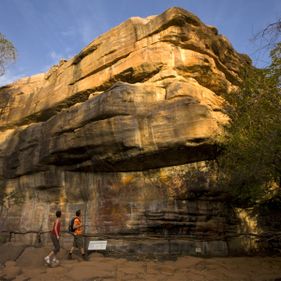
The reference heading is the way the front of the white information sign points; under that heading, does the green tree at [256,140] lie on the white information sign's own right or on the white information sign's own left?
on the white information sign's own left

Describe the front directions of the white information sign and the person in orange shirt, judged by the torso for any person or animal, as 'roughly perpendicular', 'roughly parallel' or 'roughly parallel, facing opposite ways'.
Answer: roughly perpendicular

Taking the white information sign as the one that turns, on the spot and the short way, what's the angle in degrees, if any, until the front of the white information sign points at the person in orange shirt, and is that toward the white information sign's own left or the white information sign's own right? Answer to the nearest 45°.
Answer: approximately 90° to the white information sign's own right

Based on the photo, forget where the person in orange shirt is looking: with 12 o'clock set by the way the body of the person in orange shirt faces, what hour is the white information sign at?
The white information sign is roughly at 12 o'clock from the person in orange shirt.

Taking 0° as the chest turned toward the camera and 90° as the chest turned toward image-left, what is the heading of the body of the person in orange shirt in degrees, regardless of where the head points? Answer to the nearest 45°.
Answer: approximately 270°

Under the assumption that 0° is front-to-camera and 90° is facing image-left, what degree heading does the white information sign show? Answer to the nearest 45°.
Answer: approximately 0°

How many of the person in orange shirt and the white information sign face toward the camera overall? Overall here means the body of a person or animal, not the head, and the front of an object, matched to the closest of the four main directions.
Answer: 1
